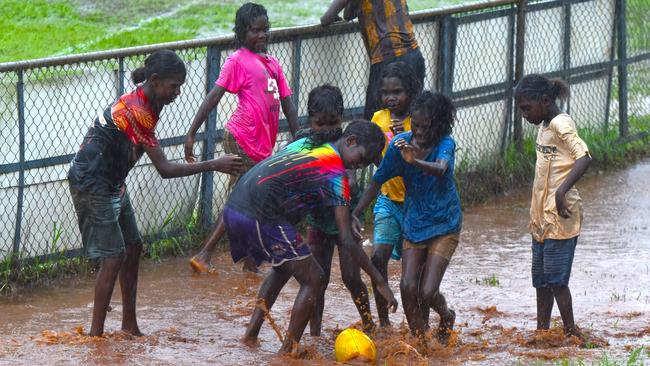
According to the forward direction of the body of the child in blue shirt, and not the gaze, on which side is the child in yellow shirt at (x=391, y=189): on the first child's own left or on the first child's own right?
on the first child's own right

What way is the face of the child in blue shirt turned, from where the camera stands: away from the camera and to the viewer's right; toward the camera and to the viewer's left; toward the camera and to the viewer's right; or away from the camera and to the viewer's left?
toward the camera and to the viewer's left

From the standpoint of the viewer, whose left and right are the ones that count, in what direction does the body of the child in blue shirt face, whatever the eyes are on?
facing the viewer and to the left of the viewer

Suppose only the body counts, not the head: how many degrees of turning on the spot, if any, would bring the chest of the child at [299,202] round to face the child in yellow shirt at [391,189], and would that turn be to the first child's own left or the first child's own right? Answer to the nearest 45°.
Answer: approximately 45° to the first child's own left

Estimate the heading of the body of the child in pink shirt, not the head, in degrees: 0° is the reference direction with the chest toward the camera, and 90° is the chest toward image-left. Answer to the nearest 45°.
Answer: approximately 315°

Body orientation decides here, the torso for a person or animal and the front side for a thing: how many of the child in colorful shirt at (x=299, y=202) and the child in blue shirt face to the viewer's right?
1

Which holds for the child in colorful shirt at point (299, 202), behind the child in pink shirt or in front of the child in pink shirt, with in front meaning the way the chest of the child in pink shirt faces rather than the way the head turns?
in front

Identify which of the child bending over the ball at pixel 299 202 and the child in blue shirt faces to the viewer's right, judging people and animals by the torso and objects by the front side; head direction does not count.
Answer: the child bending over the ball

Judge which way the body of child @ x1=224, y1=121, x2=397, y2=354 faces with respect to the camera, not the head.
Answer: to the viewer's right

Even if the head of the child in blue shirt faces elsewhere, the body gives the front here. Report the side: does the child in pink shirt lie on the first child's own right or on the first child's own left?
on the first child's own right

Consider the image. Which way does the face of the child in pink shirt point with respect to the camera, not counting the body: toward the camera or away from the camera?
toward the camera
